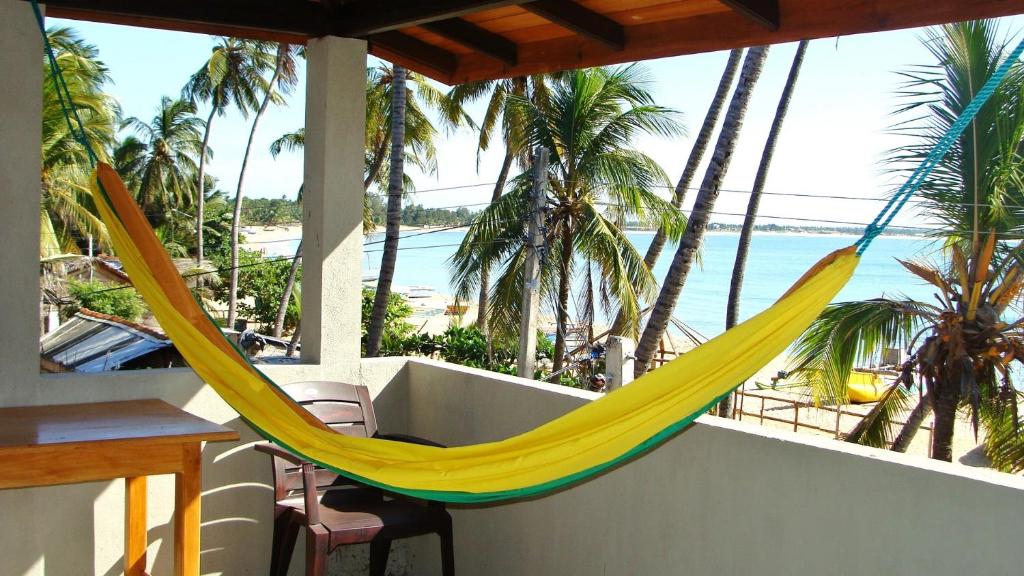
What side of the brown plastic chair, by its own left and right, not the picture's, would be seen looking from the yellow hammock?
front

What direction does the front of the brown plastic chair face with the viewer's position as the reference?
facing the viewer and to the right of the viewer

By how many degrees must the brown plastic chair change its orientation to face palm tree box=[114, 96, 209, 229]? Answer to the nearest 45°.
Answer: approximately 135° to its left

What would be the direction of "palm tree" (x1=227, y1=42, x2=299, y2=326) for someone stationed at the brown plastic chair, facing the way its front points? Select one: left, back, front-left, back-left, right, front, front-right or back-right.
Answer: back-left

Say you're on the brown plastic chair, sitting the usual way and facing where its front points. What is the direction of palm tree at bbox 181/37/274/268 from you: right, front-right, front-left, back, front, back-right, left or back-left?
back-left

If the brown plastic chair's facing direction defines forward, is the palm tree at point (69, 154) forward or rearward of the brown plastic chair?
rearward

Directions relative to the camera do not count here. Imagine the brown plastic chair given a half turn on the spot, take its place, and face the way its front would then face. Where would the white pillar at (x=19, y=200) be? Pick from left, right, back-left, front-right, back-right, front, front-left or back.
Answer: front-left

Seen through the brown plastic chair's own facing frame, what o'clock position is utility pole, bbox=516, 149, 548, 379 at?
The utility pole is roughly at 8 o'clock from the brown plastic chair.

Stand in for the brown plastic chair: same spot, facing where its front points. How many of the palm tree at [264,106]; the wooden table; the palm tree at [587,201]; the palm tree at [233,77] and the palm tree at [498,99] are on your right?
1

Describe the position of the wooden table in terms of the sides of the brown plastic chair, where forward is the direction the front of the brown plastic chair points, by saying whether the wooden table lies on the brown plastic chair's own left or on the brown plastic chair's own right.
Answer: on the brown plastic chair's own right
